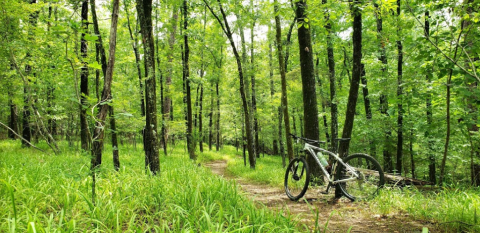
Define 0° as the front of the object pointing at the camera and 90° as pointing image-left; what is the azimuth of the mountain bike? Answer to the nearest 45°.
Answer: approximately 90°
